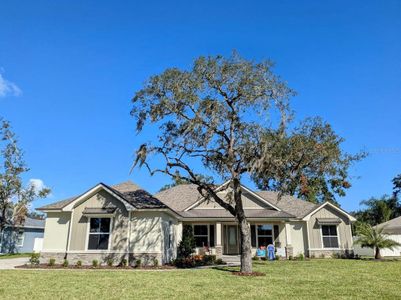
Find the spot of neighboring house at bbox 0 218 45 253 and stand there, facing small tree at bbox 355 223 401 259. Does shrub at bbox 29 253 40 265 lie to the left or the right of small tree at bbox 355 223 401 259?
right

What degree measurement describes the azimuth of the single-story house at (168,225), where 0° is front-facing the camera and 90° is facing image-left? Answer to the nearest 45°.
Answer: approximately 0°

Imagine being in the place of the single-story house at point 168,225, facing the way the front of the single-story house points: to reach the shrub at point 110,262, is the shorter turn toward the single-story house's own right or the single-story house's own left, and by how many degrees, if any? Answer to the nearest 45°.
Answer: approximately 45° to the single-story house's own right

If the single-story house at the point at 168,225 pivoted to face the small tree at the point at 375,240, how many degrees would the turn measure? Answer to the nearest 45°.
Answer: approximately 90° to its left

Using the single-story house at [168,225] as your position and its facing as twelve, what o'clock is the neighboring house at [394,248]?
The neighboring house is roughly at 8 o'clock from the single-story house.

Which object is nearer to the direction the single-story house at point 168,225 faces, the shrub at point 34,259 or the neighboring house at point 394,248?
the shrub

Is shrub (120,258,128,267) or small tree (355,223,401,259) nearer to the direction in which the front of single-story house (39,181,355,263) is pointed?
the shrub

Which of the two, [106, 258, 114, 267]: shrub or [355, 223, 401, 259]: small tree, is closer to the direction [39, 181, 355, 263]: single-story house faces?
the shrub

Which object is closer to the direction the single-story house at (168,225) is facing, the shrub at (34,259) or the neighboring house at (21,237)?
the shrub

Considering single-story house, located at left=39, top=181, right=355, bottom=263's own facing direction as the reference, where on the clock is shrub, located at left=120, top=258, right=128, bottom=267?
The shrub is roughly at 1 o'clock from the single-story house.

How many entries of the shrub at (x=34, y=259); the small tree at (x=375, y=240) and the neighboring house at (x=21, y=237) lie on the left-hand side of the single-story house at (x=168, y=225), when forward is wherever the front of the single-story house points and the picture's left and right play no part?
1

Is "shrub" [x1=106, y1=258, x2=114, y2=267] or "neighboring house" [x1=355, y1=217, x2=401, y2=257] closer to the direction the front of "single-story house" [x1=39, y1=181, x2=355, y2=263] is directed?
the shrub

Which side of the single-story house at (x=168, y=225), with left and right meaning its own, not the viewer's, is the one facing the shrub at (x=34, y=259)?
right
